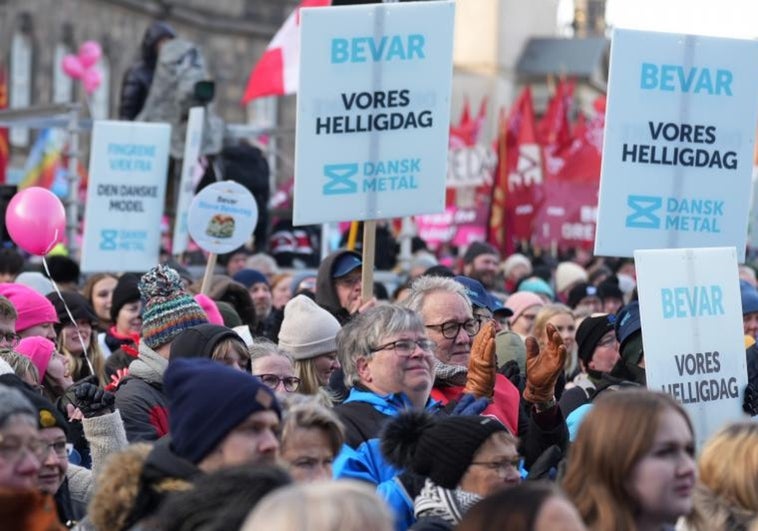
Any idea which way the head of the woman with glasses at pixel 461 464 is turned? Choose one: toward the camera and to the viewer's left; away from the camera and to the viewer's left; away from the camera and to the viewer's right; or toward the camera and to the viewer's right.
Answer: toward the camera and to the viewer's right

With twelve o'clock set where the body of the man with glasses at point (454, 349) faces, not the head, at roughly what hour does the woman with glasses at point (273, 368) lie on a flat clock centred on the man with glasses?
The woman with glasses is roughly at 4 o'clock from the man with glasses.

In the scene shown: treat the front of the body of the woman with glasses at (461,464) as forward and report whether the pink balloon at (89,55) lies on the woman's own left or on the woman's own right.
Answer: on the woman's own left

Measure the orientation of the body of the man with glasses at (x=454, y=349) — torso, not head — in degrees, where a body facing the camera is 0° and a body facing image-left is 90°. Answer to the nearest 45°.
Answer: approximately 315°

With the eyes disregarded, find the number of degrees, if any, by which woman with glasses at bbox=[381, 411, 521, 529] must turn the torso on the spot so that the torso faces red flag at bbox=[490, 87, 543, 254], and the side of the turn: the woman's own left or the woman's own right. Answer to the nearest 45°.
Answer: approximately 90° to the woman's own left

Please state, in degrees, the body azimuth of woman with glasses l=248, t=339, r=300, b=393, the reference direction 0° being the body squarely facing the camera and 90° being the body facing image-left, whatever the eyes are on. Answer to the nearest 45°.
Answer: approximately 315°

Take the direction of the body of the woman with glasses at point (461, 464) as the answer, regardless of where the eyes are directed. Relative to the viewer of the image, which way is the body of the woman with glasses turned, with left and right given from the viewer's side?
facing to the right of the viewer
